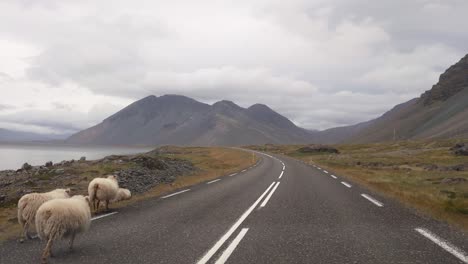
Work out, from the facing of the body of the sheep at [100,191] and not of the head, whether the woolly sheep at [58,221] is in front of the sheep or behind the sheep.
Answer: behind

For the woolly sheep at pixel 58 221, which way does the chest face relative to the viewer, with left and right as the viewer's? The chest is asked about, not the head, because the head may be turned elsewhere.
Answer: facing away from the viewer and to the right of the viewer

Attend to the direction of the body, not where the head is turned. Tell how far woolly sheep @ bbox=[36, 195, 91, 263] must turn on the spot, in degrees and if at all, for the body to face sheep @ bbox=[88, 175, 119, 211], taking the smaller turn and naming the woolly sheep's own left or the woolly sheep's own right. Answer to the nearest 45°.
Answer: approximately 45° to the woolly sheep's own left

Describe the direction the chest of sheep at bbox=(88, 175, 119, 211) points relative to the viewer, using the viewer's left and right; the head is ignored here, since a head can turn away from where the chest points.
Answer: facing away from the viewer and to the right of the viewer

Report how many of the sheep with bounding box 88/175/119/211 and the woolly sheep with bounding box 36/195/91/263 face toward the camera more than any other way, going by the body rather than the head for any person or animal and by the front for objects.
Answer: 0
